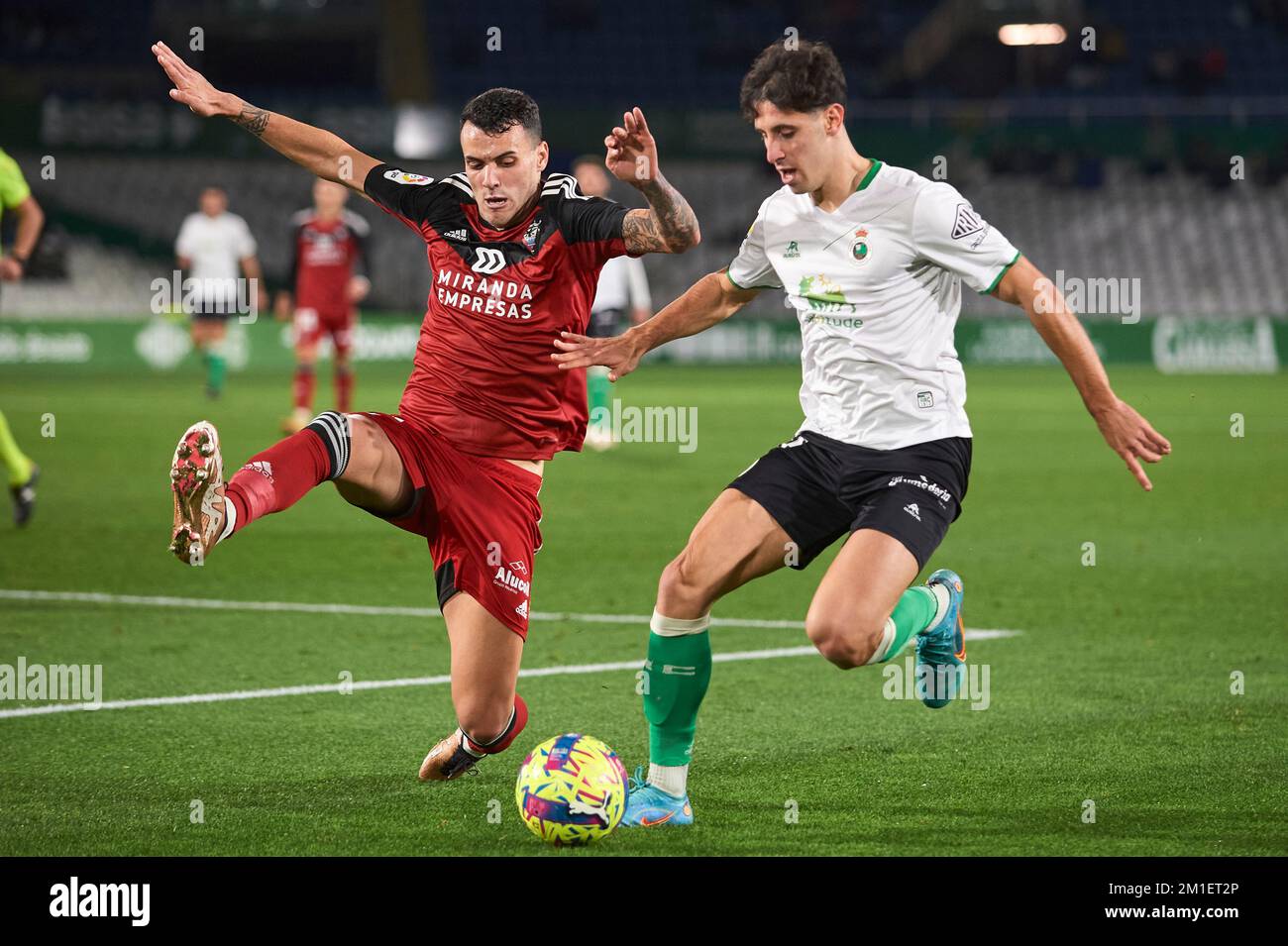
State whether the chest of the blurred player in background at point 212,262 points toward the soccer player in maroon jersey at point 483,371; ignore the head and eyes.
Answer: yes

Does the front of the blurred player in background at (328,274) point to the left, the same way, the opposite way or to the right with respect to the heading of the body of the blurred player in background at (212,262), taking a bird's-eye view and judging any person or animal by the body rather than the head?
the same way

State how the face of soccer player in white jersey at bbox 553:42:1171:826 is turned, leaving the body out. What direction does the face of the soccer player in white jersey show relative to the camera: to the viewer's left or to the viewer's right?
to the viewer's left

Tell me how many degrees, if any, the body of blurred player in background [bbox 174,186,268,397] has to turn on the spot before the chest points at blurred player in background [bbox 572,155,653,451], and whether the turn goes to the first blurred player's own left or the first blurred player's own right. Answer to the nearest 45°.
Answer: approximately 45° to the first blurred player's own left

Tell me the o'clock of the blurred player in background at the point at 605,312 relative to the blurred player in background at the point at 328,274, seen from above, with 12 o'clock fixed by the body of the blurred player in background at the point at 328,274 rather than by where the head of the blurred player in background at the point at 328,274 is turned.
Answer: the blurred player in background at the point at 605,312 is roughly at 10 o'clock from the blurred player in background at the point at 328,274.

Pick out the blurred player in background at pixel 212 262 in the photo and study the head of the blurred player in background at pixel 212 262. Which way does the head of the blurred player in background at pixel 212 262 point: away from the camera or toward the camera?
toward the camera

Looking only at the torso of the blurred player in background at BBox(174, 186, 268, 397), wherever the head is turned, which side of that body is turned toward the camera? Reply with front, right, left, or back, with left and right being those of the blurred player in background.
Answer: front

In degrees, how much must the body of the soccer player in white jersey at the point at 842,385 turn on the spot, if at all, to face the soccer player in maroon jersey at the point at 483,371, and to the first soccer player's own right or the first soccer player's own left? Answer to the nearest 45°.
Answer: approximately 45° to the first soccer player's own right

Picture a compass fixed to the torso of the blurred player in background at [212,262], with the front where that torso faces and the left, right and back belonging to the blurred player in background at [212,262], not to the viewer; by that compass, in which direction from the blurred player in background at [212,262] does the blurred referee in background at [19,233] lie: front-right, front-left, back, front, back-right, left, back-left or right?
front

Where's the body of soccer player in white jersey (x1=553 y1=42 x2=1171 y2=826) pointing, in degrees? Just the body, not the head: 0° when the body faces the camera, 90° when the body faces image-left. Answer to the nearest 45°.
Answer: approximately 45°

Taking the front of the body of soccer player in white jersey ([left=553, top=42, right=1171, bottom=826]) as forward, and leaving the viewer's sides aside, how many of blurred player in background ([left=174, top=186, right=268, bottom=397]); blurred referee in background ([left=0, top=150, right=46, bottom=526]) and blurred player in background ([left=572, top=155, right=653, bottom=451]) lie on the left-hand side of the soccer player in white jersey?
0
